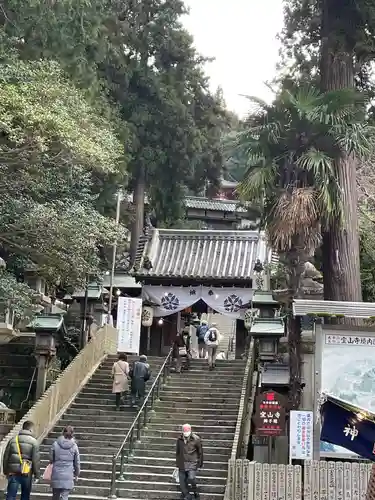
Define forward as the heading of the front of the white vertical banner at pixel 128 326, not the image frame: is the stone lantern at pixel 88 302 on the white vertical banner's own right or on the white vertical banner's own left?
on the white vertical banner's own right

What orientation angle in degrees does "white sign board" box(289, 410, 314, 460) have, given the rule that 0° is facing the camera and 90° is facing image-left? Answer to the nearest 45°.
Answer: approximately 0°

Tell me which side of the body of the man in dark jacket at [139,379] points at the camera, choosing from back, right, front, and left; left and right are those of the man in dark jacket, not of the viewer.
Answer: back

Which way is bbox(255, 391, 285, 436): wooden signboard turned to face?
toward the camera

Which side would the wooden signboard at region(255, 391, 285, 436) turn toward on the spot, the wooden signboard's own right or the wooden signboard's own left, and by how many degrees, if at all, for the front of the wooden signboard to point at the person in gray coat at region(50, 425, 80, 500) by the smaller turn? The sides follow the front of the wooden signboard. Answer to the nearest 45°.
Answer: approximately 45° to the wooden signboard's own right

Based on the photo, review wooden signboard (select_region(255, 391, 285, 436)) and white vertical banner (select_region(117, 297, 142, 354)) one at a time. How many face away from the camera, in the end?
0

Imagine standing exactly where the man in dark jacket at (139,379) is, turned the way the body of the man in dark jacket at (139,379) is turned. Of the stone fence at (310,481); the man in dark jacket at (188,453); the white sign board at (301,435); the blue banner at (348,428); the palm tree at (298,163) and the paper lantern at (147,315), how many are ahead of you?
1

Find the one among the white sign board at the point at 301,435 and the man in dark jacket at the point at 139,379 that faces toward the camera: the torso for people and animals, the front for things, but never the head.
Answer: the white sign board

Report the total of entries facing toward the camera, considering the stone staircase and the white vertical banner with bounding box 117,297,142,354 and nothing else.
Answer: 2

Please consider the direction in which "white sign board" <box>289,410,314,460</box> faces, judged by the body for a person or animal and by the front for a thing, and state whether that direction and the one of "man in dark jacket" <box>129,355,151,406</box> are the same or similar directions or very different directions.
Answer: very different directions

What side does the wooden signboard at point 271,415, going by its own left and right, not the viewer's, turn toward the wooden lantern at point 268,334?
back

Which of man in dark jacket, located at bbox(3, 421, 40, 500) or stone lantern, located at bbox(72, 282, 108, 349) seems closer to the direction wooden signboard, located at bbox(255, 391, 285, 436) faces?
the man in dark jacket

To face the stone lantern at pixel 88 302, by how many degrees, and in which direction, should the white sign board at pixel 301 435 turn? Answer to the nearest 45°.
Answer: approximately 135° to its right

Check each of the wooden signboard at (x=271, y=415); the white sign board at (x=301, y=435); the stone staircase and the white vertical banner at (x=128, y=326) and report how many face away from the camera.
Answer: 0

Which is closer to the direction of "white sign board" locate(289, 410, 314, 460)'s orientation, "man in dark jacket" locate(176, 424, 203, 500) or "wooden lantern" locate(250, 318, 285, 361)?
the man in dark jacket

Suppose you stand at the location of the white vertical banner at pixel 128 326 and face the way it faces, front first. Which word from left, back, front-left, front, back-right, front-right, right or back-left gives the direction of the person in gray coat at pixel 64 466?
front

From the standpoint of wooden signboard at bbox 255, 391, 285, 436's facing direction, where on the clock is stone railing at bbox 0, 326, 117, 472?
The stone railing is roughly at 4 o'clock from the wooden signboard.

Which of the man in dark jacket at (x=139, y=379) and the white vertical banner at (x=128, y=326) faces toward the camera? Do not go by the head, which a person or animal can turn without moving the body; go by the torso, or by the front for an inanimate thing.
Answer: the white vertical banner

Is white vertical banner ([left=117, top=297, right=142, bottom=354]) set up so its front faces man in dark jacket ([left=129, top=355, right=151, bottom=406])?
yes
